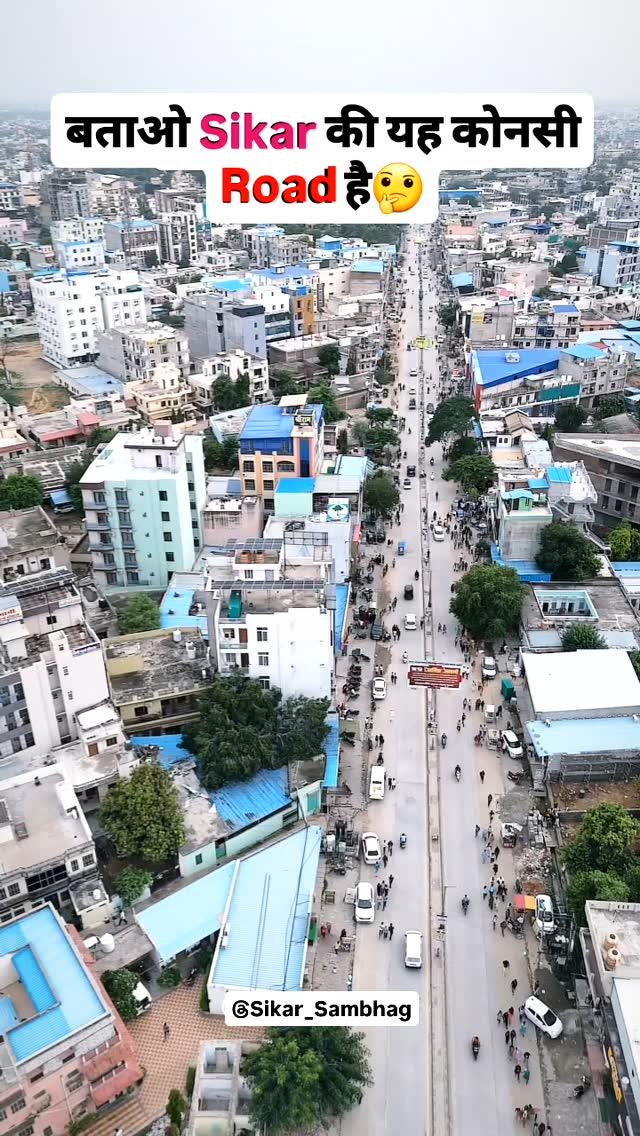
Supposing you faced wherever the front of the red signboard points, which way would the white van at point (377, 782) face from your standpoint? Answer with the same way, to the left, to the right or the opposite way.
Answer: the opposite way

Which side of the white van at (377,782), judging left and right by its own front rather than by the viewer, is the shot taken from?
back

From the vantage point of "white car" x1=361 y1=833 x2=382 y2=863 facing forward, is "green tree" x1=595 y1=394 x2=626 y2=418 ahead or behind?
ahead

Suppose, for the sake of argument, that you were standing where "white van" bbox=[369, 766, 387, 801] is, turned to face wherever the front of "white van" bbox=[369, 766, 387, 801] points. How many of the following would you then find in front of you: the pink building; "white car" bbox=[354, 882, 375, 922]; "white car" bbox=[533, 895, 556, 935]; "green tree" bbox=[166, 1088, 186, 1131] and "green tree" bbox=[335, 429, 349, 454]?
1

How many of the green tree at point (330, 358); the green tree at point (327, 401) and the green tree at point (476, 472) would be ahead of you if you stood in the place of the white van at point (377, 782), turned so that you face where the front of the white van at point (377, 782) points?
3

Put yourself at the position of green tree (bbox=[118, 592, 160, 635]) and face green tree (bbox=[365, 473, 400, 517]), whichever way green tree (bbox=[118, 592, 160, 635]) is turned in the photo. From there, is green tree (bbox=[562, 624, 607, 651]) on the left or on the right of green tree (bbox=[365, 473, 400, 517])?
right

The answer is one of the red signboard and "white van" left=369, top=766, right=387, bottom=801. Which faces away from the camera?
the white van

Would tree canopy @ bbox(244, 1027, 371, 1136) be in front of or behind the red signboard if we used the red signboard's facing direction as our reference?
in front

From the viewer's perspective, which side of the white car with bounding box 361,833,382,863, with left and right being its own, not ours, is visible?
back

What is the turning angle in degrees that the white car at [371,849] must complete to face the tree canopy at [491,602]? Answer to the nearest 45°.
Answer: approximately 45° to its right

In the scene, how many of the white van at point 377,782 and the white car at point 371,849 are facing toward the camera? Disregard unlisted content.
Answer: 0

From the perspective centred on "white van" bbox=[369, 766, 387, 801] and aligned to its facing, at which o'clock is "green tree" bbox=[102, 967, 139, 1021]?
The green tree is roughly at 7 o'clock from the white van.

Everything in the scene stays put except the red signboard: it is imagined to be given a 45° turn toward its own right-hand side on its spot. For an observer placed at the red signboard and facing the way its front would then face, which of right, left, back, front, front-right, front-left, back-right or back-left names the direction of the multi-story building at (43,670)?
front

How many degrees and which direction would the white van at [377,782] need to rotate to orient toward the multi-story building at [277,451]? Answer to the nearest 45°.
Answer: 0° — it already faces it

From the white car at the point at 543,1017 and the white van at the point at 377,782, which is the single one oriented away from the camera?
the white van

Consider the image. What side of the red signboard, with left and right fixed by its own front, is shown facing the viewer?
front

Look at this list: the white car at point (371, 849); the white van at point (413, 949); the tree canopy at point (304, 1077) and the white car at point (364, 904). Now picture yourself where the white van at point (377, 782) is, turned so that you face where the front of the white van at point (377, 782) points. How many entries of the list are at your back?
4

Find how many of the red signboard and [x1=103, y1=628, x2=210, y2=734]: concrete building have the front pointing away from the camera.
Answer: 0
